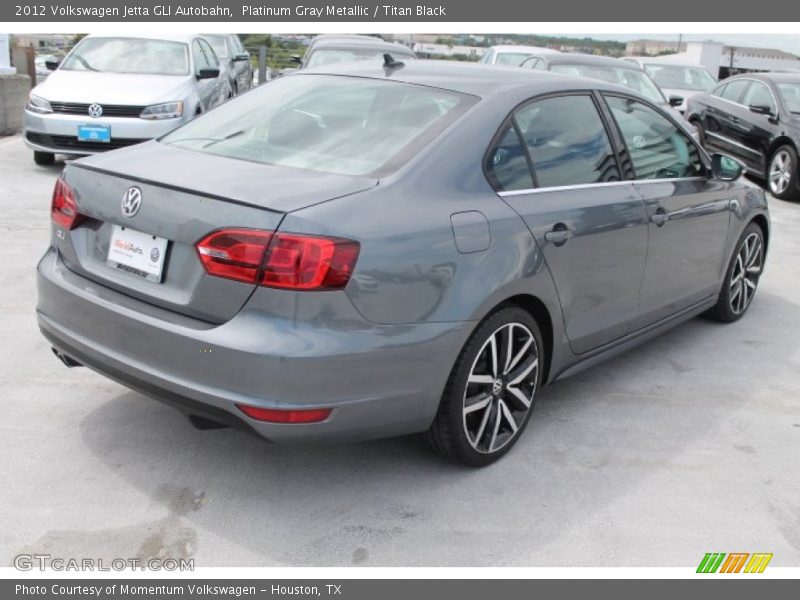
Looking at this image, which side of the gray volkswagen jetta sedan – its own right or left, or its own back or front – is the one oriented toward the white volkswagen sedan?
left

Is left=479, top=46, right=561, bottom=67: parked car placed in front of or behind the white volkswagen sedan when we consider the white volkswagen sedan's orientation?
behind

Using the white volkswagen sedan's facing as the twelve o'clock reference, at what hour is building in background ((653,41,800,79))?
The building in background is roughly at 6 o'clock from the white volkswagen sedan.

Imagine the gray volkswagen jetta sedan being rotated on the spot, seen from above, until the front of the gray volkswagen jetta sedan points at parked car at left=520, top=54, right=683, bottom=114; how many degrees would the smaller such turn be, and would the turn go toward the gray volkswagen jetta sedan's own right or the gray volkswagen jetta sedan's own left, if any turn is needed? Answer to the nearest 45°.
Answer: approximately 45° to the gray volkswagen jetta sedan's own left

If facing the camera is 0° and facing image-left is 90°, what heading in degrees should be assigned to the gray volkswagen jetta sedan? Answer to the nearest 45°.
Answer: approximately 225°

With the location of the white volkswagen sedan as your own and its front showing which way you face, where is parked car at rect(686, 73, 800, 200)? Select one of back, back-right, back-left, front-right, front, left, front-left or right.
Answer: back-left

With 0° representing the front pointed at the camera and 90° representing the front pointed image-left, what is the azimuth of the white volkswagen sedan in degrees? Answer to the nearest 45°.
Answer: approximately 45°

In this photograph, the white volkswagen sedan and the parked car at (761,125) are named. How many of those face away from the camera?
0

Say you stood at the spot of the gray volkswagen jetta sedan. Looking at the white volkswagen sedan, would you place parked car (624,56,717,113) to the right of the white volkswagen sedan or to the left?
right

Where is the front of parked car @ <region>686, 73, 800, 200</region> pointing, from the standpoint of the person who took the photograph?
facing the viewer and to the right of the viewer

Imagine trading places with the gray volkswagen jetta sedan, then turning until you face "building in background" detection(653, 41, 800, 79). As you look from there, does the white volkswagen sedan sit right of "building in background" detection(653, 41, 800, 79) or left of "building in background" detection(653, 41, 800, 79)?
left

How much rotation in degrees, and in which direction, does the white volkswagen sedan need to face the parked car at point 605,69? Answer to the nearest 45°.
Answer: approximately 135° to its left
